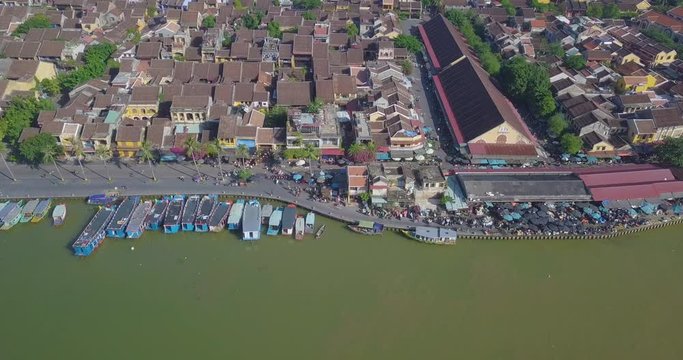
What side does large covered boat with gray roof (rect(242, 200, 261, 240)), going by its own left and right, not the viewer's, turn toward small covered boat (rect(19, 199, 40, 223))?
left

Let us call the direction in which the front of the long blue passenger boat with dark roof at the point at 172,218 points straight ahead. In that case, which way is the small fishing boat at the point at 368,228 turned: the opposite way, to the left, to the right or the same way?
to the left

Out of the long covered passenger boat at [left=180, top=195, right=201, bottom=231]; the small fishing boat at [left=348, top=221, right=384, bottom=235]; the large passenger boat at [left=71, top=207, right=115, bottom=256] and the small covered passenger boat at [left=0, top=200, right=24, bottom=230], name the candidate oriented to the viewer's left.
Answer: the small fishing boat at [left=348, top=221, right=384, bottom=235]

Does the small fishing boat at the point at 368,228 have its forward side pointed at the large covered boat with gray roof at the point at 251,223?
yes

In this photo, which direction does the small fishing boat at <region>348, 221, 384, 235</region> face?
to the viewer's left

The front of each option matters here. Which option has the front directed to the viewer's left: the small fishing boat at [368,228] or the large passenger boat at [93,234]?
the small fishing boat at [368,228]

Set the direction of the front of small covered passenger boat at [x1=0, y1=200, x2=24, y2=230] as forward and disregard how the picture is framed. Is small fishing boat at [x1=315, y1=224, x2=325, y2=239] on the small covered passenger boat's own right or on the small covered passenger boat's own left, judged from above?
on the small covered passenger boat's own right

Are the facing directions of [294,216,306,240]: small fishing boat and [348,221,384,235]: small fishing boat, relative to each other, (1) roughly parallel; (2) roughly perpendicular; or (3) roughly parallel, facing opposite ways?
roughly perpendicular

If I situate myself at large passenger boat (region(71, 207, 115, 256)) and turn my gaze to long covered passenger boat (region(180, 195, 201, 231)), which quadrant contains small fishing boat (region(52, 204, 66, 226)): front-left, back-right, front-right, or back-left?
back-left

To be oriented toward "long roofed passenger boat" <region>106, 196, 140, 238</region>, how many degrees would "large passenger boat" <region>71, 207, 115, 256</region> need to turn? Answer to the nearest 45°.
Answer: approximately 45° to its right

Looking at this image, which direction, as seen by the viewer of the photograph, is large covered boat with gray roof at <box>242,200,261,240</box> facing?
facing away from the viewer
